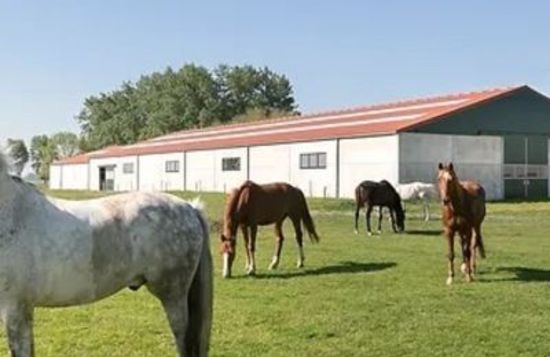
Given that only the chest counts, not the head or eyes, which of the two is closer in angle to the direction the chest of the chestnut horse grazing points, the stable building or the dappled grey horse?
the dappled grey horse

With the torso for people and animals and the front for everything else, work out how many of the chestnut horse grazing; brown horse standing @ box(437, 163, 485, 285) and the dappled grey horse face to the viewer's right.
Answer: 0

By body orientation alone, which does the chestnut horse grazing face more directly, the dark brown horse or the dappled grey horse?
the dappled grey horse

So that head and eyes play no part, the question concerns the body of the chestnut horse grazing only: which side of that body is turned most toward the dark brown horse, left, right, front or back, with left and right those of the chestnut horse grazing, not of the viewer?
back

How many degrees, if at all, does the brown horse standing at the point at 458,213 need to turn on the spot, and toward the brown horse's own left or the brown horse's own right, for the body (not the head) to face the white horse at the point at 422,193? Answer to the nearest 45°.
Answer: approximately 135° to the brown horse's own right

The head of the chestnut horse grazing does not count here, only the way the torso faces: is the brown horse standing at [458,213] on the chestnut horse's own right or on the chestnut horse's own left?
on the chestnut horse's own left

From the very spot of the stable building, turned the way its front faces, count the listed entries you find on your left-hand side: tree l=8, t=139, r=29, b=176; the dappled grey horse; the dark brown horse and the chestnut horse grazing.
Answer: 0

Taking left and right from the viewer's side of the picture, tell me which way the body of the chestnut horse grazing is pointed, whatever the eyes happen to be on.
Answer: facing the viewer and to the left of the viewer

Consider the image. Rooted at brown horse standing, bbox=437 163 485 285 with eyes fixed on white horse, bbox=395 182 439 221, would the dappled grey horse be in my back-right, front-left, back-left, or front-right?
back-left

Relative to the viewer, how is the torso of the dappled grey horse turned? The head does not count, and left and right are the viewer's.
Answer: facing to the left of the viewer
